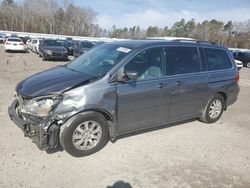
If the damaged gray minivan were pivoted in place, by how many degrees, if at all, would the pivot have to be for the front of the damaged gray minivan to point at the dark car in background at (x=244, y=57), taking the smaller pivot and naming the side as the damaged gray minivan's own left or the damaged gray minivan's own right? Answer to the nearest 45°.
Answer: approximately 180°

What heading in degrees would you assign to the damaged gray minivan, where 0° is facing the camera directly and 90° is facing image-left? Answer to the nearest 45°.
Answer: approximately 45°
